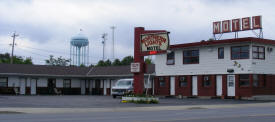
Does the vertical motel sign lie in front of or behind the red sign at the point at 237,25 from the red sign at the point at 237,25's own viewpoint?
in front

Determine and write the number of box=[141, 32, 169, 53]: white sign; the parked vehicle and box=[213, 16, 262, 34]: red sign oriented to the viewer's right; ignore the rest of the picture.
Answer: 0

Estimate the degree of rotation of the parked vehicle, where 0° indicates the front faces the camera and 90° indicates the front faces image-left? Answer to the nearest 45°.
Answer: approximately 45°

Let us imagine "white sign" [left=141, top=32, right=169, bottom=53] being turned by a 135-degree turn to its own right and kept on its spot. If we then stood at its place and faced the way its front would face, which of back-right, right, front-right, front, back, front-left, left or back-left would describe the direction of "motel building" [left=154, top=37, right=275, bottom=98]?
right

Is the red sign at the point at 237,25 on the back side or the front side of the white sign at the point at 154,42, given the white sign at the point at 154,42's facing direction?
on the back side

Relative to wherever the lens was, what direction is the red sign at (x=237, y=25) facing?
facing the viewer and to the left of the viewer

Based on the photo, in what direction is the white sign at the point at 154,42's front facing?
toward the camera

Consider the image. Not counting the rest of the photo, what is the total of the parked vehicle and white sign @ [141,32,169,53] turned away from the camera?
0

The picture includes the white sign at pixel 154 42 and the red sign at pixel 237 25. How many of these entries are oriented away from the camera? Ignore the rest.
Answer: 0
